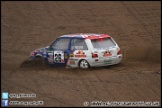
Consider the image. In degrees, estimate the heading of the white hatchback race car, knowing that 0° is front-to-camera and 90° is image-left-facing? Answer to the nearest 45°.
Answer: approximately 135°
